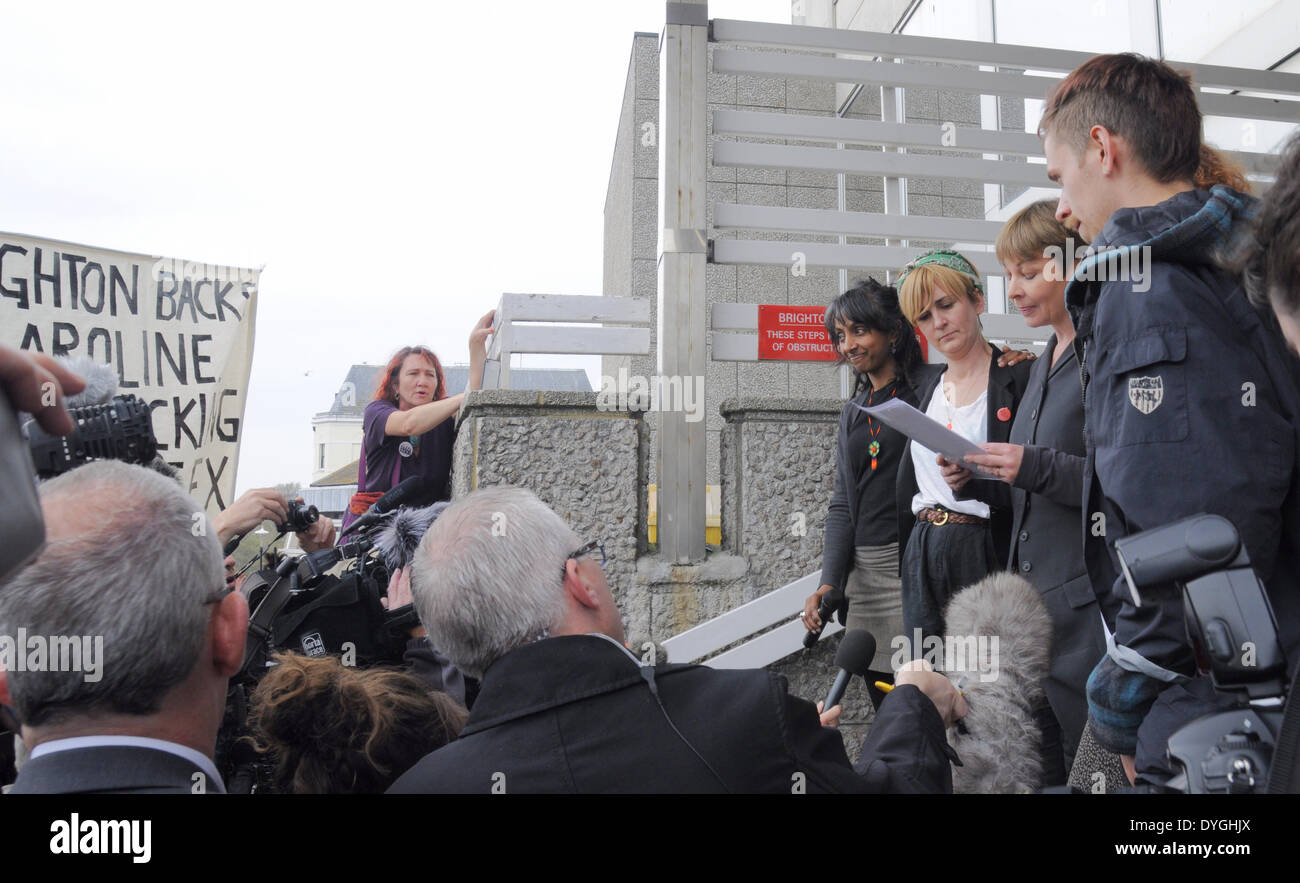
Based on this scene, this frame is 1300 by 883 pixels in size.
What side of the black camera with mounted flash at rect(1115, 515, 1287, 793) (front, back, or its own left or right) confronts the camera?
left

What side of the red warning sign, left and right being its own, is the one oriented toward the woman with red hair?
right

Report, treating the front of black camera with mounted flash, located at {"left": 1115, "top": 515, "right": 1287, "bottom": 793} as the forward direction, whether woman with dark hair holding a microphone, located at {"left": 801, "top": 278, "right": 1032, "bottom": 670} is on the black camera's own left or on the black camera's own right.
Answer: on the black camera's own right

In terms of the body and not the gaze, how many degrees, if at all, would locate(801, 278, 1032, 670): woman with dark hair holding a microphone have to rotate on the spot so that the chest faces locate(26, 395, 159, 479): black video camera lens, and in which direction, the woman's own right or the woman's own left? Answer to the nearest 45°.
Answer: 0° — they already face it

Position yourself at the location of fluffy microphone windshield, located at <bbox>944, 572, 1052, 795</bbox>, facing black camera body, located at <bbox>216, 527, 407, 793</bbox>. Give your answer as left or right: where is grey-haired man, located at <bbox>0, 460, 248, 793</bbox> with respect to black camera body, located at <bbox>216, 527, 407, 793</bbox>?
left

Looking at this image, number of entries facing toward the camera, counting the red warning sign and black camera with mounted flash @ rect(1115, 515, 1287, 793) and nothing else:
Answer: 1

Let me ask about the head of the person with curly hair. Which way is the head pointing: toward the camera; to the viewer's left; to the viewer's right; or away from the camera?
away from the camera

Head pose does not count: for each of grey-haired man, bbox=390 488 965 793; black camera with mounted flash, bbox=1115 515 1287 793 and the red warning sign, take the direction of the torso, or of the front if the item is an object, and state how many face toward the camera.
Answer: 1

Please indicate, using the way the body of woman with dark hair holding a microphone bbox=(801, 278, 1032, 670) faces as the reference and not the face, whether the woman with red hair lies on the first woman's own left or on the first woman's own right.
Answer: on the first woman's own right

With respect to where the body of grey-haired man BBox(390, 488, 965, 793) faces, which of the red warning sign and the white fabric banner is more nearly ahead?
the red warning sign

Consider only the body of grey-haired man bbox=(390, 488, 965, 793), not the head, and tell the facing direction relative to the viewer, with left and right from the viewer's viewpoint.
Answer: facing away from the viewer and to the right of the viewer

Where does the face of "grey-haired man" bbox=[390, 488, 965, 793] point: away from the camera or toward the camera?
away from the camera

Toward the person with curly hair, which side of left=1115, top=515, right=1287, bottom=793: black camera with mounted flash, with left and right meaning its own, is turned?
front

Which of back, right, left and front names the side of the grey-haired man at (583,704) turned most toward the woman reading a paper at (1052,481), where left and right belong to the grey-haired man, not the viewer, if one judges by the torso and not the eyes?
front
